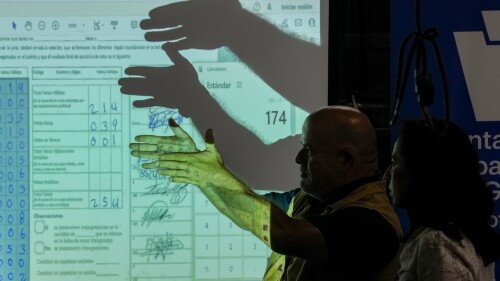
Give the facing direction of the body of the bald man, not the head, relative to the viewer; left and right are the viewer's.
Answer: facing to the left of the viewer

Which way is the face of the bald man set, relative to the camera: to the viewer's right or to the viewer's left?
to the viewer's left

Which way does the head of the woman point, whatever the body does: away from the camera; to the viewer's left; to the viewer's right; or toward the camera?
to the viewer's left
